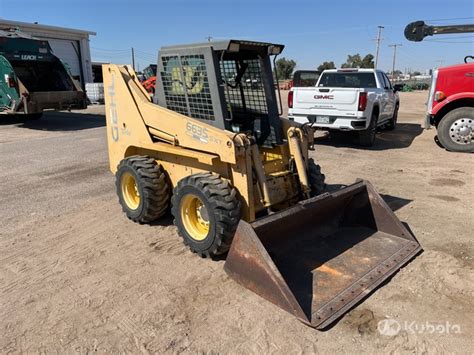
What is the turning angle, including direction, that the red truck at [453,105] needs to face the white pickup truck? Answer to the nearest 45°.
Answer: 0° — it already faces it

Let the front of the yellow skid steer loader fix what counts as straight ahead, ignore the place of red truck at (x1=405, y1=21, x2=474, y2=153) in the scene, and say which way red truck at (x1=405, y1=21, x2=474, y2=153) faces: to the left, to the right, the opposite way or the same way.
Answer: the opposite way

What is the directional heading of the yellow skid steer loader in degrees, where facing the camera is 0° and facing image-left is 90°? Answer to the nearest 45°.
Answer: approximately 315°

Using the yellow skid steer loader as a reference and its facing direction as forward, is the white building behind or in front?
behind

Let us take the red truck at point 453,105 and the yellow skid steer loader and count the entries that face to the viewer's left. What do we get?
1

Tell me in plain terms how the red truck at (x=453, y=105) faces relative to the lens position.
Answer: facing to the left of the viewer

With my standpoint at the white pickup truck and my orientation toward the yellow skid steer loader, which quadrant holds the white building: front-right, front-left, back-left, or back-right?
back-right

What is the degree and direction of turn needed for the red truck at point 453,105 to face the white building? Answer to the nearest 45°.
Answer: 0° — it already faces it

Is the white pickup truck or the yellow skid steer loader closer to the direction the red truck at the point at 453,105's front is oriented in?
the white pickup truck

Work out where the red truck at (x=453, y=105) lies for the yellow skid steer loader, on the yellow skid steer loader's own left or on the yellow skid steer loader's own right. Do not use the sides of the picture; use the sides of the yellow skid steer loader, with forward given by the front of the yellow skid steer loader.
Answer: on the yellow skid steer loader's own left
